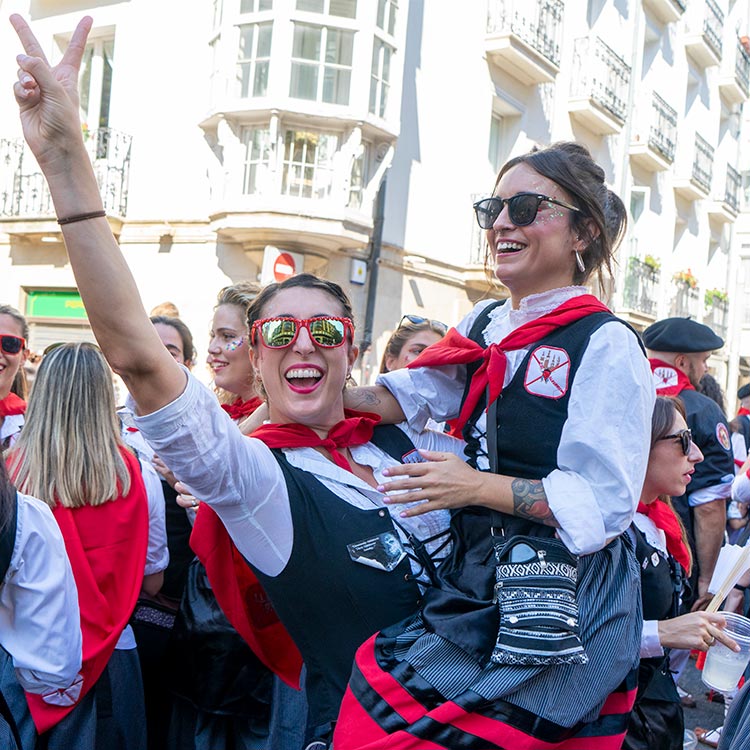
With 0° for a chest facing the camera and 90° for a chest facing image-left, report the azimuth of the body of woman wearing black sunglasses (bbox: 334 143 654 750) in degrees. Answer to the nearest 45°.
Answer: approximately 45°

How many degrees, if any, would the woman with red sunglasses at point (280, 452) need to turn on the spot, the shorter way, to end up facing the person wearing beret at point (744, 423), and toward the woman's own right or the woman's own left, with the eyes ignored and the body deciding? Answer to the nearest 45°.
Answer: approximately 90° to the woman's own left

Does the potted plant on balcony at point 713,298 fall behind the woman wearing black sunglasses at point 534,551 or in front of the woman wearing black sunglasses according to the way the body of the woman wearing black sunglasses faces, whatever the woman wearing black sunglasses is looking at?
behind

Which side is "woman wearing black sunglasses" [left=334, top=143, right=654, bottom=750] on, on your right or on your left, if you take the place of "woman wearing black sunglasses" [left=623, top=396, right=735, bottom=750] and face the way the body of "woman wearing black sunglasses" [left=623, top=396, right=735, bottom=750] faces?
on your right

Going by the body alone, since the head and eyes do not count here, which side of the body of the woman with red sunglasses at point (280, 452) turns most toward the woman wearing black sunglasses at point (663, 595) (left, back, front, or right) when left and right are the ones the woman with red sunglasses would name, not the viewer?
left

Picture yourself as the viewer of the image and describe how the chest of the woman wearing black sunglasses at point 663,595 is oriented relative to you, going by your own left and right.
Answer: facing to the right of the viewer

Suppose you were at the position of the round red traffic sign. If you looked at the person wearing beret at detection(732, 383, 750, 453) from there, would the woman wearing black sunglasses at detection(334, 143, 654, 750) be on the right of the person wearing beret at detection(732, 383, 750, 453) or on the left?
right

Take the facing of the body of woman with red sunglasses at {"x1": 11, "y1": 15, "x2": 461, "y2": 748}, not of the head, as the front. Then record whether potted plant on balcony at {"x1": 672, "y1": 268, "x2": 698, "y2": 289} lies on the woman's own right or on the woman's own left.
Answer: on the woman's own left
